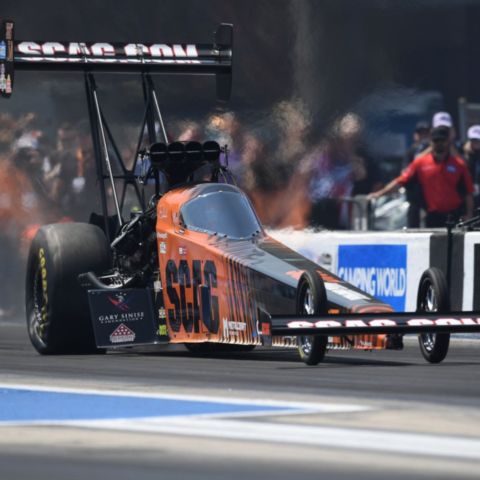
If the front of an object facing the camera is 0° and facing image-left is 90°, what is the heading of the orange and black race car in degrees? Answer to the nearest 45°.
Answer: approximately 315°

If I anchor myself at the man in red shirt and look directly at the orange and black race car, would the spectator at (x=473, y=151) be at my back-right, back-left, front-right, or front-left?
back-left

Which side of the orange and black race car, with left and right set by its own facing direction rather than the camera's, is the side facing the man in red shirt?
left
